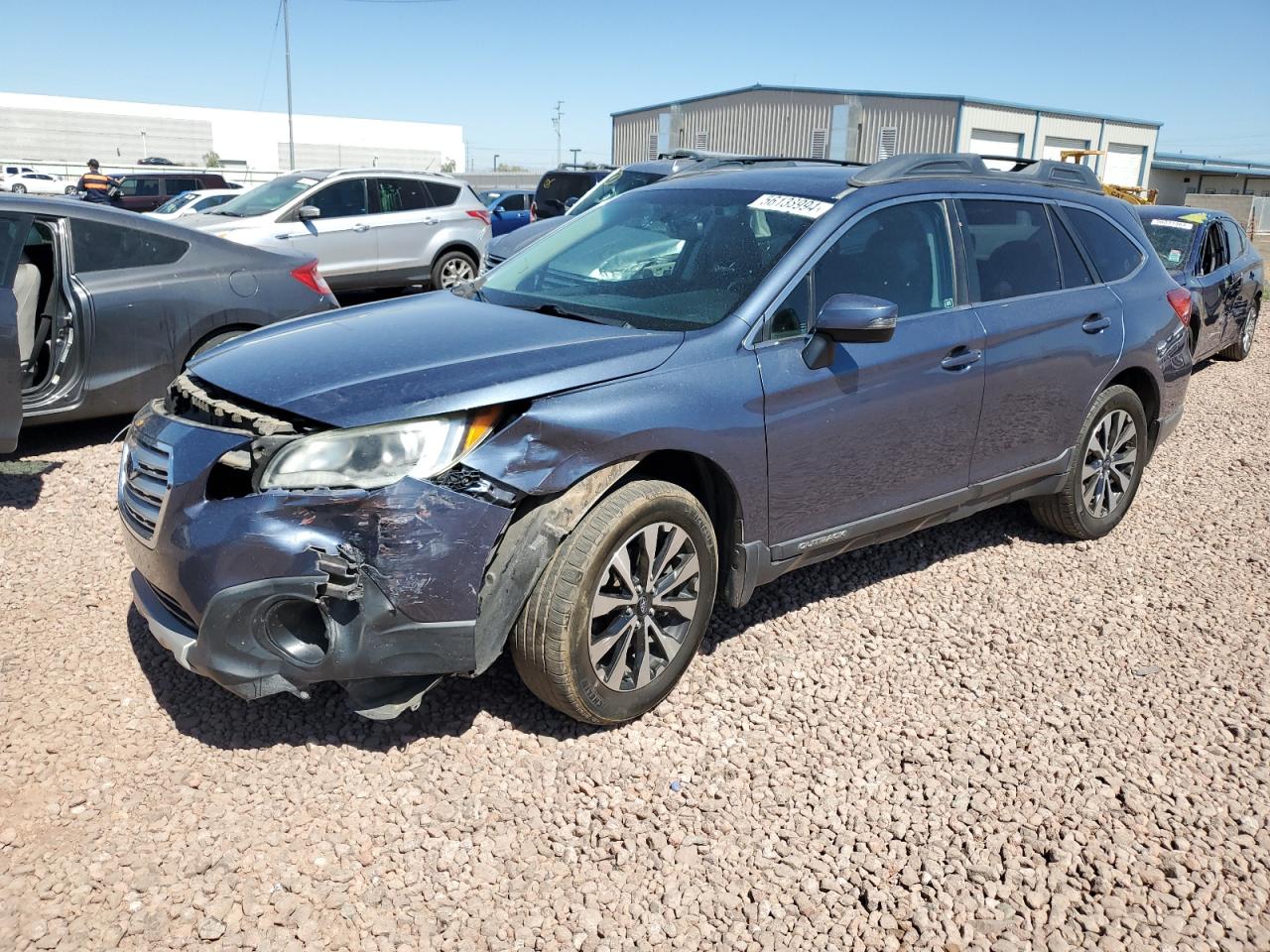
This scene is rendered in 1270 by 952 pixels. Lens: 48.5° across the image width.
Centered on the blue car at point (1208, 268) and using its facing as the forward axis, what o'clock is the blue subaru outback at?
The blue subaru outback is roughly at 11 o'clock from the blue car.

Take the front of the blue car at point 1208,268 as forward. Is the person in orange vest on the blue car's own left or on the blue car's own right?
on the blue car's own right

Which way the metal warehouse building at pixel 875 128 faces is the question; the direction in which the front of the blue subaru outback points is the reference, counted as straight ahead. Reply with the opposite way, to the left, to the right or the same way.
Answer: to the left

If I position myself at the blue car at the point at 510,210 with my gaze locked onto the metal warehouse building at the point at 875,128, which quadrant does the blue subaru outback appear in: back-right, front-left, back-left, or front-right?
back-right

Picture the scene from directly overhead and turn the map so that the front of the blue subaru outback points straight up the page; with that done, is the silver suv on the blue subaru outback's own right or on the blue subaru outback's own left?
on the blue subaru outback's own right

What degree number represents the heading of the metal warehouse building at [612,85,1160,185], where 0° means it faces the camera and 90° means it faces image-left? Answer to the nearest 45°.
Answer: approximately 315°

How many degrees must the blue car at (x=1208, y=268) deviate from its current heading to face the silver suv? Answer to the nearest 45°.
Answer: approximately 45° to its right
